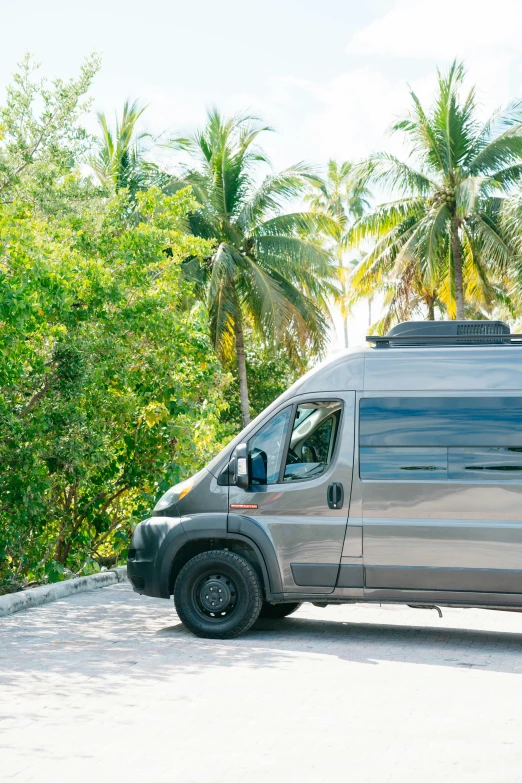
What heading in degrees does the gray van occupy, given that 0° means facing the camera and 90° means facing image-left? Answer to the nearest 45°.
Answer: approximately 90°

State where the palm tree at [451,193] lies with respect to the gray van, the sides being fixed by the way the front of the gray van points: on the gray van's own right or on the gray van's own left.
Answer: on the gray van's own right

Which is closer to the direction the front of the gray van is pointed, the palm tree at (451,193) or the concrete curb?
the concrete curb

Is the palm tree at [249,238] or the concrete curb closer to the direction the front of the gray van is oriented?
the concrete curb

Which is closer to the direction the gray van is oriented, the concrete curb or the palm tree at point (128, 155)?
the concrete curb

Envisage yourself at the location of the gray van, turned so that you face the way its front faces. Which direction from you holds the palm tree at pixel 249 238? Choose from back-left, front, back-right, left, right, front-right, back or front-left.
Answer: right

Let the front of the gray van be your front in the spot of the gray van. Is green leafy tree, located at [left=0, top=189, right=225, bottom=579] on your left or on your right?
on your right

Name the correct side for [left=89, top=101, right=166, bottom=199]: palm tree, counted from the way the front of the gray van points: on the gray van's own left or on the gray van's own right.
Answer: on the gray van's own right

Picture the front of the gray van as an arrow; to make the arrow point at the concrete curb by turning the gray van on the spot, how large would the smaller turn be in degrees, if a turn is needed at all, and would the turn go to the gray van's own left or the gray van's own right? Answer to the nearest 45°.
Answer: approximately 45° to the gray van's own right
